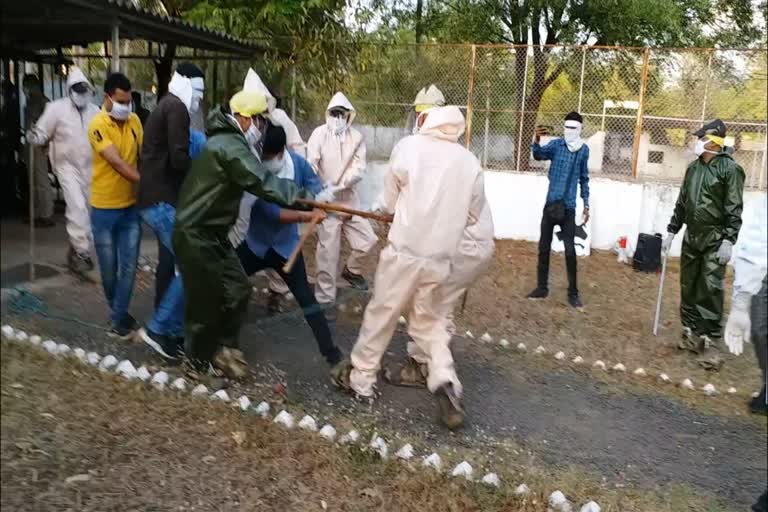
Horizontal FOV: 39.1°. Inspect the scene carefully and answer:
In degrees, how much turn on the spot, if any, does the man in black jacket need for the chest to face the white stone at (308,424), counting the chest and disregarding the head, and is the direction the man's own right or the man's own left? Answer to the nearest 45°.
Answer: approximately 45° to the man's own right

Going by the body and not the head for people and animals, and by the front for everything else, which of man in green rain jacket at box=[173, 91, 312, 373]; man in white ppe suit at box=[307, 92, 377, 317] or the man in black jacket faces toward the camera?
the man in white ppe suit

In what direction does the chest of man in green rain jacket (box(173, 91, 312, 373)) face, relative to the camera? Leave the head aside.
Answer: to the viewer's right

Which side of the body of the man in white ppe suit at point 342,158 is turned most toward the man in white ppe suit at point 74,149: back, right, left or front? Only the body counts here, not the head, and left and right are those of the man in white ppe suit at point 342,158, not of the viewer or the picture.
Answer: right

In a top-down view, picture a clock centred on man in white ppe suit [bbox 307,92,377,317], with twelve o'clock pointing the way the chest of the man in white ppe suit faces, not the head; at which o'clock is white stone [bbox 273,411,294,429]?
The white stone is roughly at 12 o'clock from the man in white ppe suit.

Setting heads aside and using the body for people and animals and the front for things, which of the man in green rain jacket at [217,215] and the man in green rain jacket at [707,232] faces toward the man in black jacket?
the man in green rain jacket at [707,232]

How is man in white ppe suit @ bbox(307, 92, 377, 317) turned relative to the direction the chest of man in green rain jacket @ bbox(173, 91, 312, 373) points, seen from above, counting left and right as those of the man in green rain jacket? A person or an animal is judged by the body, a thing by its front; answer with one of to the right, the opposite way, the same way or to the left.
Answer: to the right

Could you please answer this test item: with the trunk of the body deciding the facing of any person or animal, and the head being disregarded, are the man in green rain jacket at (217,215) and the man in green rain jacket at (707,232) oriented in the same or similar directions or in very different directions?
very different directions

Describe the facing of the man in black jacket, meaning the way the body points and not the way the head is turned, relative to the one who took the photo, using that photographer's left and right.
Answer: facing to the right of the viewer

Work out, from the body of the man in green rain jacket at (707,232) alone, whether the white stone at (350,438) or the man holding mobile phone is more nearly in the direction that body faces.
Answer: the white stone

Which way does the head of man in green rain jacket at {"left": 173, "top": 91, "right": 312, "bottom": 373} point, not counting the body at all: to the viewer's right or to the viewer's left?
to the viewer's right
